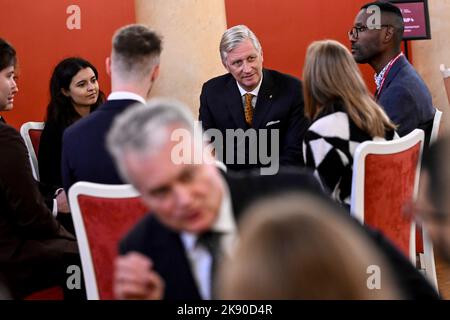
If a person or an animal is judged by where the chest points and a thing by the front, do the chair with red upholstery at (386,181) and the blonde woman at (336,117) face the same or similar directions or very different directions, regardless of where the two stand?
same or similar directions

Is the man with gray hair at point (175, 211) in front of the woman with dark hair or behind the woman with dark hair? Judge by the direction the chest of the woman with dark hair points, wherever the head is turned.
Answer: in front

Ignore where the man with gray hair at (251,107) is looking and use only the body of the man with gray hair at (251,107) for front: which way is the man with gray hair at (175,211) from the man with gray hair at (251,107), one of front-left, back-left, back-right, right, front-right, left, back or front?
front

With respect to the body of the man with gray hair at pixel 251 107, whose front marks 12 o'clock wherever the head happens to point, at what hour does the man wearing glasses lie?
The man wearing glasses is roughly at 8 o'clock from the man with gray hair.

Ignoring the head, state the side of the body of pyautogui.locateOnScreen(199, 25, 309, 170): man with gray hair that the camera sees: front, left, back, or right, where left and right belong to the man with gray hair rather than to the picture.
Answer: front

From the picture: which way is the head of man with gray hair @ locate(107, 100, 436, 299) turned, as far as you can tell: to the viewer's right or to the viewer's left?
to the viewer's left

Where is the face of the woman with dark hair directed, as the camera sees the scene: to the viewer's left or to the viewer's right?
to the viewer's right

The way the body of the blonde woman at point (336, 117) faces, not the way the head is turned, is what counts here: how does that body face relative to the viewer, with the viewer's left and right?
facing away from the viewer and to the left of the viewer

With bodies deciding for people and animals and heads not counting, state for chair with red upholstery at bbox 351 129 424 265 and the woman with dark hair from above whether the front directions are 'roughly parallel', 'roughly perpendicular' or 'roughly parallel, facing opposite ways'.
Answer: roughly parallel, facing opposite ways

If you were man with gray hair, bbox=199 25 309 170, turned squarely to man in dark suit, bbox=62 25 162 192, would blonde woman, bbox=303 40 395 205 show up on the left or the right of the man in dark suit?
left

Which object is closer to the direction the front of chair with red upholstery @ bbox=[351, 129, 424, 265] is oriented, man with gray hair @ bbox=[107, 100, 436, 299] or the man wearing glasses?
the man wearing glasses

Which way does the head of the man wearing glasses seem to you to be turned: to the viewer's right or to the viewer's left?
to the viewer's left

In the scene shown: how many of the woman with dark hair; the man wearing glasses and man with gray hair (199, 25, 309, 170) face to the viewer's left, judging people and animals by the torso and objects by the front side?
1

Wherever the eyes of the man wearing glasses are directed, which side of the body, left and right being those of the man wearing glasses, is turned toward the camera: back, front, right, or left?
left

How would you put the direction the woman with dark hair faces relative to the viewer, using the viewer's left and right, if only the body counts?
facing the viewer and to the right of the viewer

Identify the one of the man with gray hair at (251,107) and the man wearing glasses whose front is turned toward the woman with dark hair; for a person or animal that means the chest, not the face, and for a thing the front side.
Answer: the man wearing glasses

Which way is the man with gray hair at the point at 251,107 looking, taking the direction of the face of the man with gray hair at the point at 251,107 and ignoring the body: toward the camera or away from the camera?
toward the camera

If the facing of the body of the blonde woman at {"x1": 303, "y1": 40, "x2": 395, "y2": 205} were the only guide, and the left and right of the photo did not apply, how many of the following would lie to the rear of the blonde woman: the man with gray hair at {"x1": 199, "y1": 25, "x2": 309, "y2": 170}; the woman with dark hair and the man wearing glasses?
0

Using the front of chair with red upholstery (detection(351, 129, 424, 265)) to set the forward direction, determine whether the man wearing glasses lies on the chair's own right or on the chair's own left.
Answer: on the chair's own right
